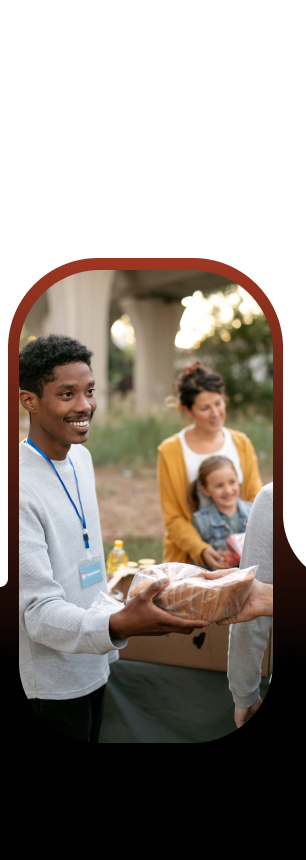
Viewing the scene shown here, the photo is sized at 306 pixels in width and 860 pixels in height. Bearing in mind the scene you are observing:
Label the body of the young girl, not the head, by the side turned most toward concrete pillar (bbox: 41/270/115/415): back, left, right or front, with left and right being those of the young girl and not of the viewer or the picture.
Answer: back

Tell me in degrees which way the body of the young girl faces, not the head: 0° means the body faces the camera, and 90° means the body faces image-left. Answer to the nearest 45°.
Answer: approximately 315°

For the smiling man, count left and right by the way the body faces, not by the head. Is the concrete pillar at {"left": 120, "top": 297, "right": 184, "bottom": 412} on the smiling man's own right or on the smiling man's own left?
on the smiling man's own left

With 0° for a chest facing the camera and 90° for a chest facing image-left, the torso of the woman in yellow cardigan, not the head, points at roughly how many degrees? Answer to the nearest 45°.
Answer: approximately 315°

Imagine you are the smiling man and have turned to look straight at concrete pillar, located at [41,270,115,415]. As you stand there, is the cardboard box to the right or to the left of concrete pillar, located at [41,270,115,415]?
right

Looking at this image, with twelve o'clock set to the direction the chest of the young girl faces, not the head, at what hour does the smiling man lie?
The smiling man is roughly at 2 o'clock from the young girl.

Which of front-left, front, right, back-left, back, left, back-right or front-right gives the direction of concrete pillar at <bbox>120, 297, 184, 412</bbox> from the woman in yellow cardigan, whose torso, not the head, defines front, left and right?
back-left
